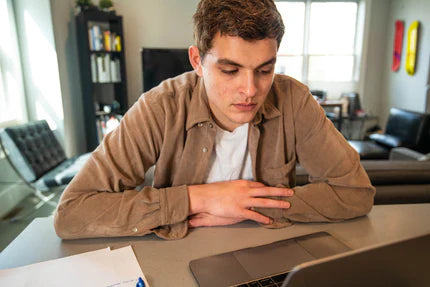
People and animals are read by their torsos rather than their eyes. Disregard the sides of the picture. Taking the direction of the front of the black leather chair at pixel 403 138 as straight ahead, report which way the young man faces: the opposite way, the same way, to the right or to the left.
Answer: to the left

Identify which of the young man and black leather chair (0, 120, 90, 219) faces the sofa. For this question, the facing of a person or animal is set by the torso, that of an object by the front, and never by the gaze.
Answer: the black leather chair

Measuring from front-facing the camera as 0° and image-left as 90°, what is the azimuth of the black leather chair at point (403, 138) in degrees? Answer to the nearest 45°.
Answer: approximately 45°

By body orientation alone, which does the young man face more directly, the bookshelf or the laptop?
the laptop

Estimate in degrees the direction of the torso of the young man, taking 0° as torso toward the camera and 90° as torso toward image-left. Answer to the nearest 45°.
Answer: approximately 0°

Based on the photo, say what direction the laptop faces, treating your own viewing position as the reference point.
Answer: facing away from the viewer and to the left of the viewer

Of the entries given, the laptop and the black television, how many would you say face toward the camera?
1

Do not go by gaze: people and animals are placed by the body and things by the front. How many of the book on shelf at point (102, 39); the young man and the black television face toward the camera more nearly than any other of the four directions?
3

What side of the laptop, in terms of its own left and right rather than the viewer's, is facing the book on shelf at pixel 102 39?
front

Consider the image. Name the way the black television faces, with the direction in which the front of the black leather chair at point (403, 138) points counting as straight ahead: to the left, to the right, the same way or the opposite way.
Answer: to the left

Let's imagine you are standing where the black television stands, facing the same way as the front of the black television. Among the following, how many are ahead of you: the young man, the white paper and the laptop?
3

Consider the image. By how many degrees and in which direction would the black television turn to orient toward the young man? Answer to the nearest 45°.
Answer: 0° — it already faces them

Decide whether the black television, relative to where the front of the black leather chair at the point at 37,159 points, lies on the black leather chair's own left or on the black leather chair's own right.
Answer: on the black leather chair's own left
